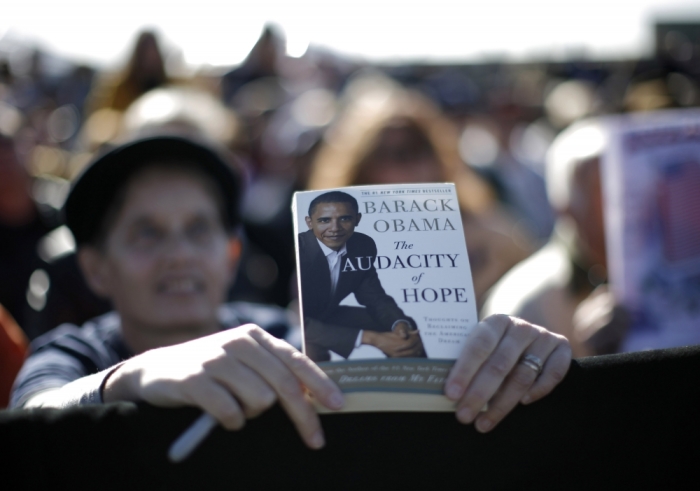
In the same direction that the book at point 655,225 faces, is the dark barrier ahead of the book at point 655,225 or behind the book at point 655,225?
ahead

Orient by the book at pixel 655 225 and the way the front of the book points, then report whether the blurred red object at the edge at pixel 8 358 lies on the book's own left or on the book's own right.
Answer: on the book's own right

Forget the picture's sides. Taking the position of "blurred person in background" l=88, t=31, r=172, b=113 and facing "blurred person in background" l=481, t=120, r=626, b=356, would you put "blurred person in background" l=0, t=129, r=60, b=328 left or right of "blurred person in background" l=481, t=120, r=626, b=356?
right

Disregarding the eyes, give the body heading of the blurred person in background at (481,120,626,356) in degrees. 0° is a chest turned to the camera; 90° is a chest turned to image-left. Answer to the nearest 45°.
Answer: approximately 315°

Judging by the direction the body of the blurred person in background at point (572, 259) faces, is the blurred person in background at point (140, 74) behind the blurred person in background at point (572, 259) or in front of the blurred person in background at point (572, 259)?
behind

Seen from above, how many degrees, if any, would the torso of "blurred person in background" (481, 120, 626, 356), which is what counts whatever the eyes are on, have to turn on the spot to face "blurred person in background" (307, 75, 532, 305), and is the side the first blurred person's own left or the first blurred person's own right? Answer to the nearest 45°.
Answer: approximately 180°
